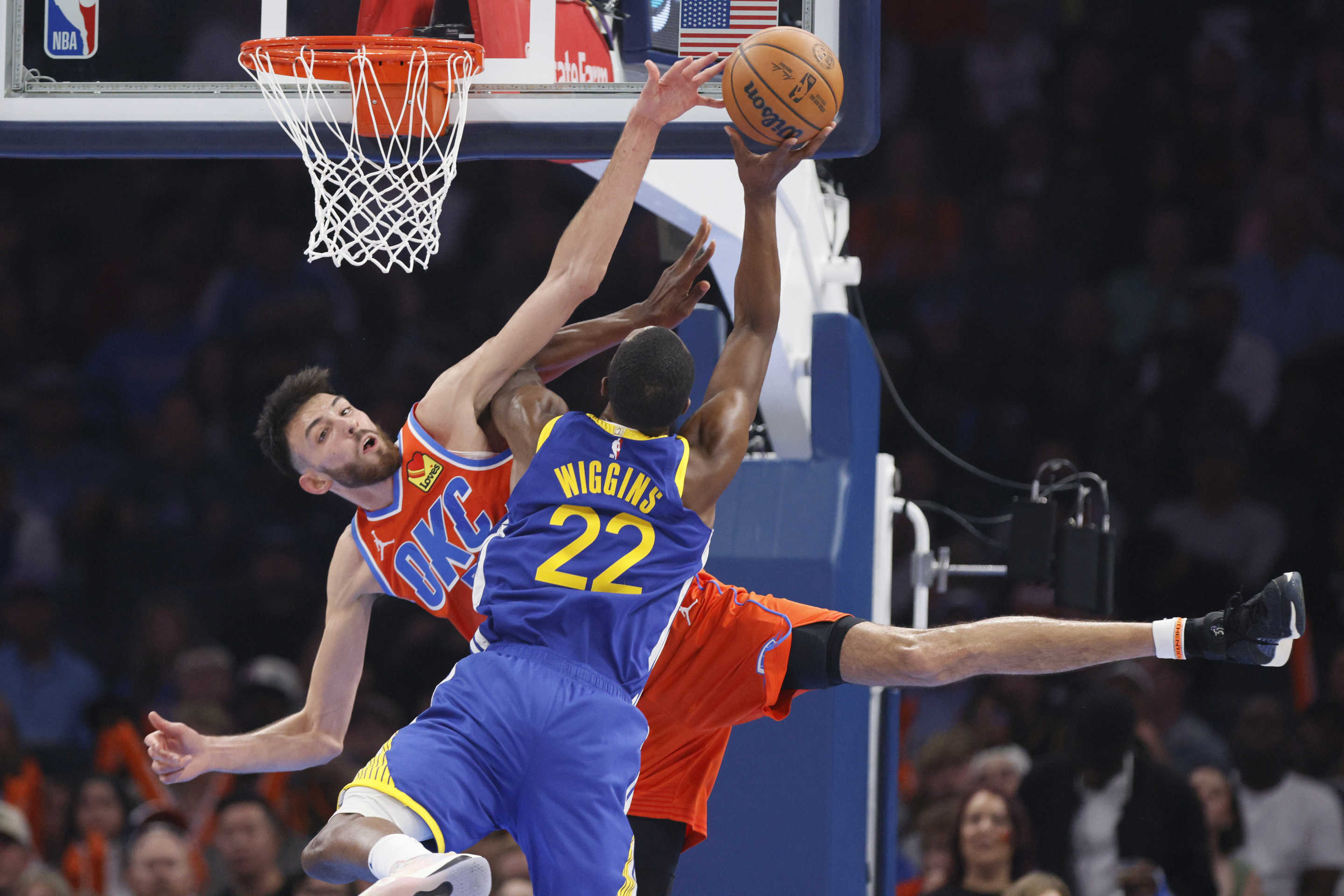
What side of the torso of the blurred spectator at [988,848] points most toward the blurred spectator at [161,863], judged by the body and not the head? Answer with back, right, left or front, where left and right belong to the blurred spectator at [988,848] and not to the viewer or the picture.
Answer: right

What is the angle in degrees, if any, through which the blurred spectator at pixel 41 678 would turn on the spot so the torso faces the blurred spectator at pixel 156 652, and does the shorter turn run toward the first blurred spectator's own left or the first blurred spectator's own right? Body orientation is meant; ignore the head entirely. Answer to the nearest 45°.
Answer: approximately 90° to the first blurred spectator's own left

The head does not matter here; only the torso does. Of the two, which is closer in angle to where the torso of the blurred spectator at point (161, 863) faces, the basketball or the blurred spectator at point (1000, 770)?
the basketball

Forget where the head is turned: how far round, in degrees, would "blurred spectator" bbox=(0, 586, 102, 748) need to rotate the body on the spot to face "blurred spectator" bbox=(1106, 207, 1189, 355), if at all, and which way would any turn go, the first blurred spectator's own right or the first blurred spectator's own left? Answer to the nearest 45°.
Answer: approximately 90° to the first blurred spectator's own left

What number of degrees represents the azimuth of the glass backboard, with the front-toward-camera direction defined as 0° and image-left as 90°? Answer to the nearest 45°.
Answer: approximately 0°

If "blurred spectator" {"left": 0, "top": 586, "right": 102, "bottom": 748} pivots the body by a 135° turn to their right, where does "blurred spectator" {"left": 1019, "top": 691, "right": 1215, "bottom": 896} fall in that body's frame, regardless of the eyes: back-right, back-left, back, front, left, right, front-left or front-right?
back

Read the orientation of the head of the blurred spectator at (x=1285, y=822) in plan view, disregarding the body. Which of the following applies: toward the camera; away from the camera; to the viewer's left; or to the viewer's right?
toward the camera

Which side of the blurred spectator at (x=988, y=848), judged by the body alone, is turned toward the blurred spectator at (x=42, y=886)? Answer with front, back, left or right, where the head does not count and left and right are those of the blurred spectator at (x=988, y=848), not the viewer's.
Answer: right

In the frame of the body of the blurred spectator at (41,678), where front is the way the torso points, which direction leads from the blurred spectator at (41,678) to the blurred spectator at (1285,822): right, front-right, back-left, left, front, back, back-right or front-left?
front-left

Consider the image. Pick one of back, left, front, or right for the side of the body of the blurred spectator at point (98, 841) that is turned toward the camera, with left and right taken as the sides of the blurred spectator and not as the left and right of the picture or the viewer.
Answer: front

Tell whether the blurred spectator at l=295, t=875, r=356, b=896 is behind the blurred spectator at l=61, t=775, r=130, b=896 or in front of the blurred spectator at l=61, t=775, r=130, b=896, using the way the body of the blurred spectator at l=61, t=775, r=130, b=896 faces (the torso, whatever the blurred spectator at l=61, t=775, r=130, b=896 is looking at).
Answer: in front
